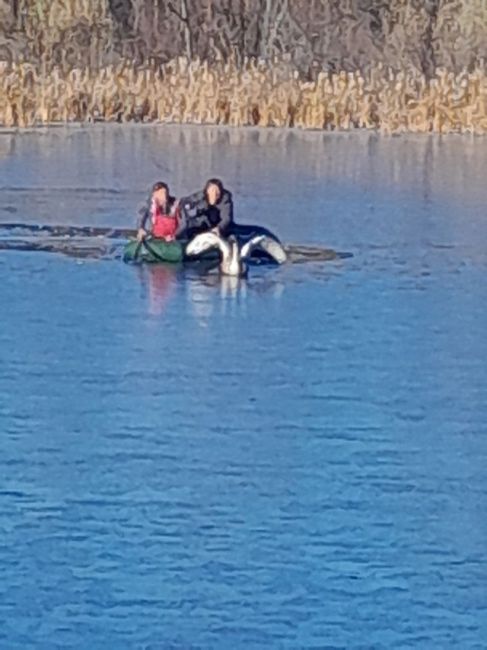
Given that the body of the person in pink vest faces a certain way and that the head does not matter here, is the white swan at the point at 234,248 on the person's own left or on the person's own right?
on the person's own left

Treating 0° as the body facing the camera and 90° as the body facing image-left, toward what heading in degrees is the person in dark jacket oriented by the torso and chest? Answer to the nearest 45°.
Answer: approximately 0°

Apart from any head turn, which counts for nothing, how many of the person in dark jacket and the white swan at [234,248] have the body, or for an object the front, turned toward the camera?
2

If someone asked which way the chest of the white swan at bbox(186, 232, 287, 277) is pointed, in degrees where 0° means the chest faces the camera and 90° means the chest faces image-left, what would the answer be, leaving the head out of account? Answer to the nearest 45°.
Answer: approximately 0°

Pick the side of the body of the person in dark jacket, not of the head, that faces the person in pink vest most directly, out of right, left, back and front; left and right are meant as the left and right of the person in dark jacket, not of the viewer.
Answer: right
